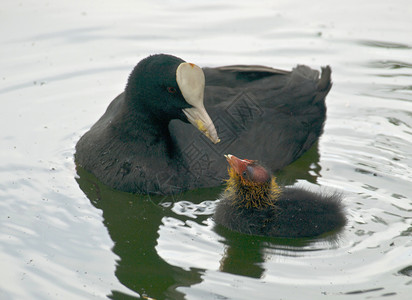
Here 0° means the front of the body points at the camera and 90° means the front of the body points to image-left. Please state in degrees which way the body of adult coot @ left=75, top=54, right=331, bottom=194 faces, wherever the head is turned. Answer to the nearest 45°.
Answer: approximately 45°

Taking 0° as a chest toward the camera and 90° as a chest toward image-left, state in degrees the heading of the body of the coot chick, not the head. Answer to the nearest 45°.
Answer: approximately 90°

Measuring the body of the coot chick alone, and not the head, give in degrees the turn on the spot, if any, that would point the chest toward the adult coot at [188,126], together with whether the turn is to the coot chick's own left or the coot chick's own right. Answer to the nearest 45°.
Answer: approximately 45° to the coot chick's own right

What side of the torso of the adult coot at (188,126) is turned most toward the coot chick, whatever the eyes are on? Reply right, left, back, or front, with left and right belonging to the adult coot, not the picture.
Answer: left
